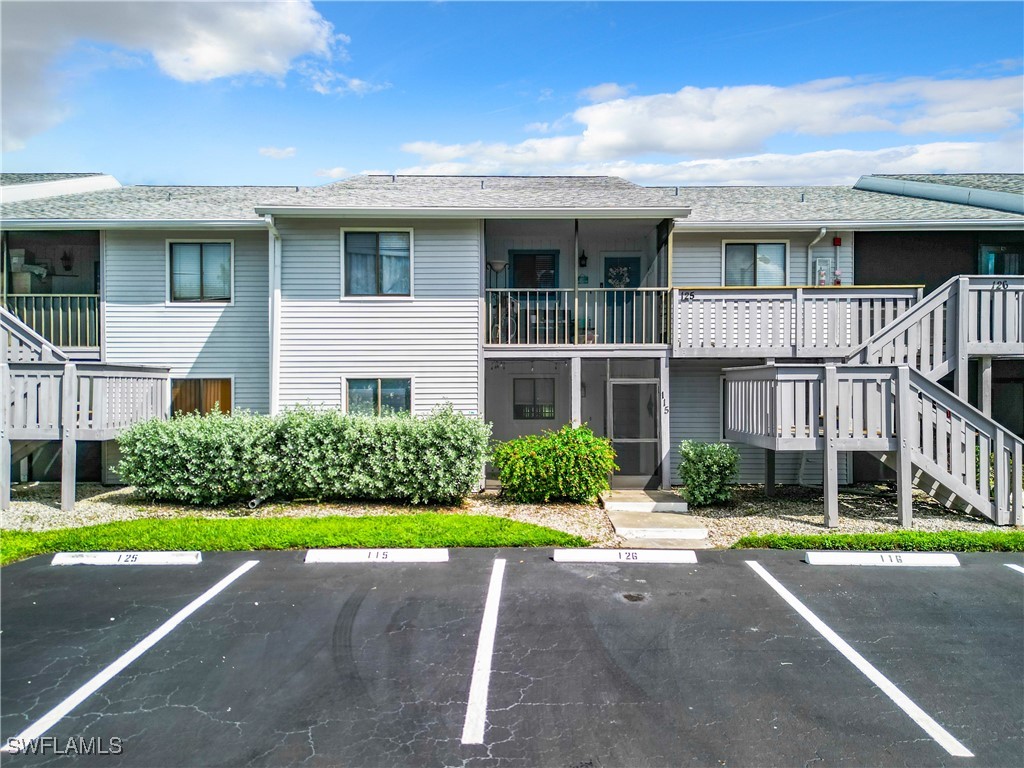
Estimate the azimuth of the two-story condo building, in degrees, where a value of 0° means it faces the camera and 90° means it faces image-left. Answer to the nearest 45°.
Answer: approximately 0°

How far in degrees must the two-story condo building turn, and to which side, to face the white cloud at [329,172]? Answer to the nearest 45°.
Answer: approximately 135° to its right

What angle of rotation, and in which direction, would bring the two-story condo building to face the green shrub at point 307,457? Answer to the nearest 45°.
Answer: approximately 45° to its right

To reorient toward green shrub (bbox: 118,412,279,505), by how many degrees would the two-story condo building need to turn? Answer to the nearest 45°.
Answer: approximately 45° to its right

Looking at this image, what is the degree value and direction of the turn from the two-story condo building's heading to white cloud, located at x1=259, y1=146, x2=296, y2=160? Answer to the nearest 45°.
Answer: approximately 135° to its right

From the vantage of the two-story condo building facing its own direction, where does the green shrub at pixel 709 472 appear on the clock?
The green shrub is roughly at 10 o'clock from the two-story condo building.
